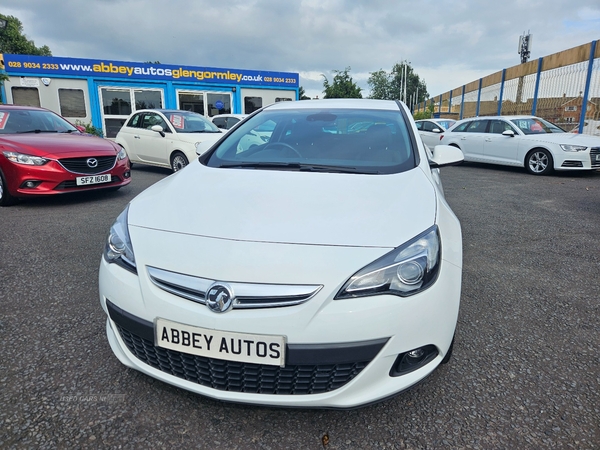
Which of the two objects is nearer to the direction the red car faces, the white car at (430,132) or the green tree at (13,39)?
the white car

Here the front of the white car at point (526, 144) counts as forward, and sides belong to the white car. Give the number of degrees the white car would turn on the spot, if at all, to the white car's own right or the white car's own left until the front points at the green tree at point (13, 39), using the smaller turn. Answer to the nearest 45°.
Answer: approximately 135° to the white car's own right

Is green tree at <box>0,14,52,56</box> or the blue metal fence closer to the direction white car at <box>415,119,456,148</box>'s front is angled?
the blue metal fence

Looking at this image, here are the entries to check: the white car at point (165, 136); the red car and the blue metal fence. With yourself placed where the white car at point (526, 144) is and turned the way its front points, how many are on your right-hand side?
2

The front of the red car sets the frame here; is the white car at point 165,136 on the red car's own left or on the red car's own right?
on the red car's own left

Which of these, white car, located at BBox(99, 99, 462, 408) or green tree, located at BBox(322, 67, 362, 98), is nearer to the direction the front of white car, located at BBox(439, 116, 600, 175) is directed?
the white car

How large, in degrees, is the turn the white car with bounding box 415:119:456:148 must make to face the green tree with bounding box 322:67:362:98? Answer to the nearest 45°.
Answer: approximately 135° to its left

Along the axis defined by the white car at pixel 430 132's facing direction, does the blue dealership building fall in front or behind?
behind

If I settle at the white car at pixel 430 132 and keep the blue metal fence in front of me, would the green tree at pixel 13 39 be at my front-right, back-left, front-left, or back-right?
back-left

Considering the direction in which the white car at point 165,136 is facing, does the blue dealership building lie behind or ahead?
behind
